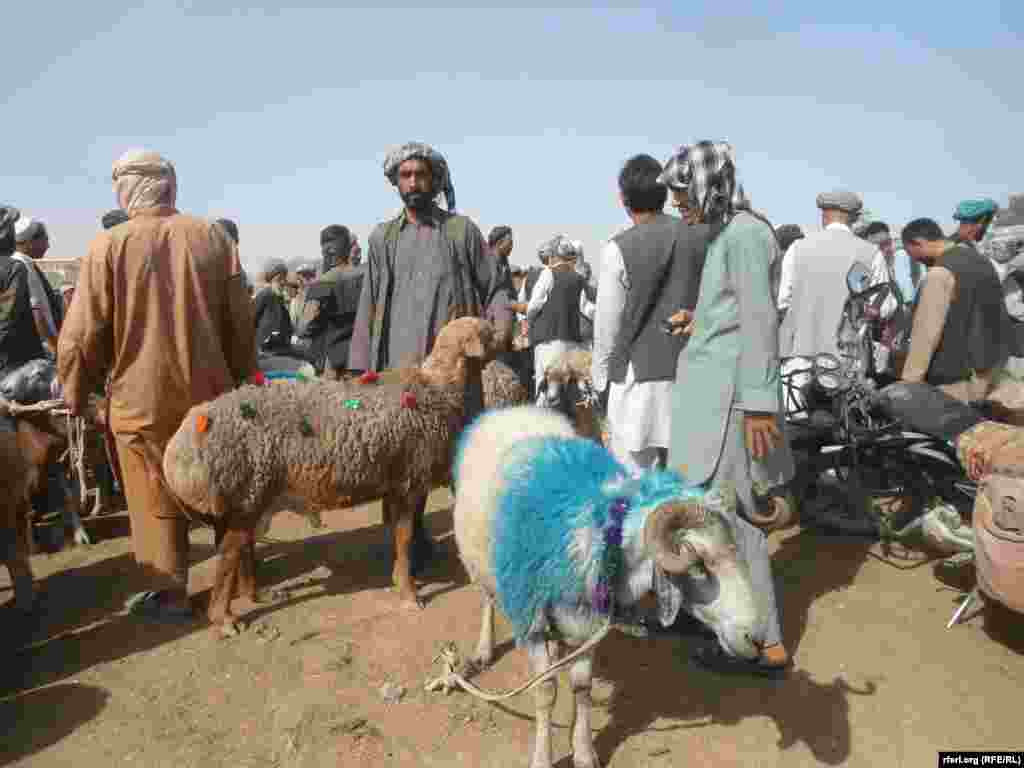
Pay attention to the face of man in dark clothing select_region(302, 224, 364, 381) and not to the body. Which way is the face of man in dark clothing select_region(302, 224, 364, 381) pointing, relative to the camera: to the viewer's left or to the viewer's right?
to the viewer's left

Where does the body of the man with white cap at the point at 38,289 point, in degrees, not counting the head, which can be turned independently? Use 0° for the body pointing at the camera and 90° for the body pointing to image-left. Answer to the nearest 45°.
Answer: approximately 270°

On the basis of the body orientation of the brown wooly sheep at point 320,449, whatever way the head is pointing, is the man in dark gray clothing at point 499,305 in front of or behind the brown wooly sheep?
in front

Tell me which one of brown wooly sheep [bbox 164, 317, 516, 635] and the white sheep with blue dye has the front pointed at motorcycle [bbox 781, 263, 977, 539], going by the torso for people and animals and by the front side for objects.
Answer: the brown wooly sheep

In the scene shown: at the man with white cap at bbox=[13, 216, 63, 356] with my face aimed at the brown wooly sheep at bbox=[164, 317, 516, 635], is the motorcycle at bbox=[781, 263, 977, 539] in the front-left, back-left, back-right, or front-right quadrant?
front-left

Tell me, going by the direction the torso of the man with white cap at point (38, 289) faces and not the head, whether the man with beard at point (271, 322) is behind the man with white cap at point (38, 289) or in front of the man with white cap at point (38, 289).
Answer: in front

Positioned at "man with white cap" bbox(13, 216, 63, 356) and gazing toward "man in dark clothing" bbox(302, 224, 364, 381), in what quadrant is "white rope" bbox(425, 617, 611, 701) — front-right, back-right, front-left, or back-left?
front-right

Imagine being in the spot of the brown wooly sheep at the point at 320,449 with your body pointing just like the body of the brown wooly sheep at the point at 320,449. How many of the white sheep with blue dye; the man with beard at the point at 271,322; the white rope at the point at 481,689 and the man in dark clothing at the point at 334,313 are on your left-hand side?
2

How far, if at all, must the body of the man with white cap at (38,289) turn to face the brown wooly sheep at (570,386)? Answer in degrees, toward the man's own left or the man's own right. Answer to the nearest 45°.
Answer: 0° — they already face it

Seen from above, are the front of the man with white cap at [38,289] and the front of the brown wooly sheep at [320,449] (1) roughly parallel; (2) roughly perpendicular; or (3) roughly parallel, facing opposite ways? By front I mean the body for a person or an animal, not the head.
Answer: roughly parallel

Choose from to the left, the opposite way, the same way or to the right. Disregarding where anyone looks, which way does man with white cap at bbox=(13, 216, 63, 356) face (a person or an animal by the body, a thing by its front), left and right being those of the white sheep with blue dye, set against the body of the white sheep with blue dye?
to the left

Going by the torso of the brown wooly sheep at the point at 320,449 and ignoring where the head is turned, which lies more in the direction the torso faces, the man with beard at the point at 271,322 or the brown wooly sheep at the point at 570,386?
the brown wooly sheep

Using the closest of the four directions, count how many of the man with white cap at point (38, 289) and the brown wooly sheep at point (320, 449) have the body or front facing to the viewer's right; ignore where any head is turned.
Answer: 2

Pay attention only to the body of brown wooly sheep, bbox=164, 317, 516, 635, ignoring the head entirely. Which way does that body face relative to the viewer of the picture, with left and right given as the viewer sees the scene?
facing to the right of the viewer

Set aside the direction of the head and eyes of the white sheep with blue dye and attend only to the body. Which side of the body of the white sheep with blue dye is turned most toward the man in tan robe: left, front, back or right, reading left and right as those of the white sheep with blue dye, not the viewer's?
back
